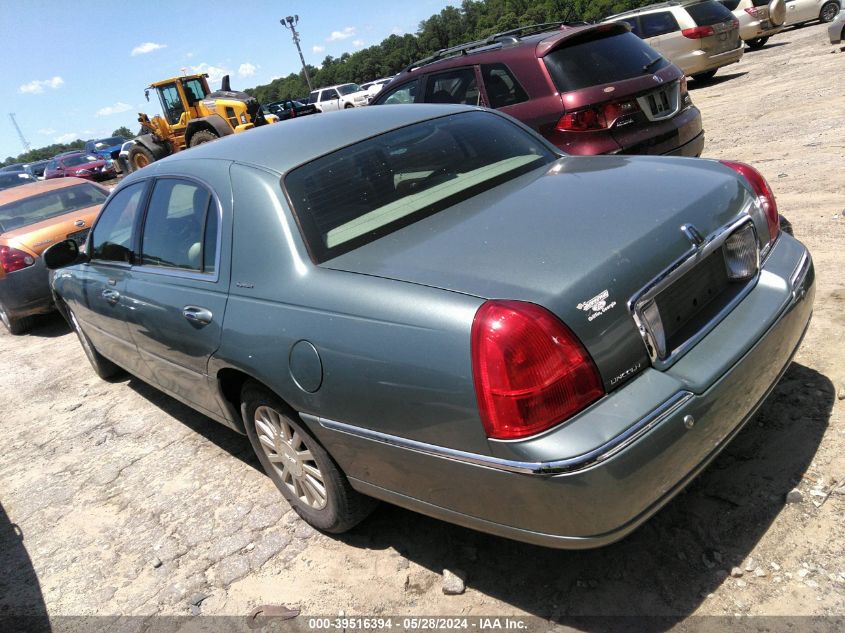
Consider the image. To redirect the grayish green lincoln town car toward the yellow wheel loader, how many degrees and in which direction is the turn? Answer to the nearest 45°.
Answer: approximately 45° to its right

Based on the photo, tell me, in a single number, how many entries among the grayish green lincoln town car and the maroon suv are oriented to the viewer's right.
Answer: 0

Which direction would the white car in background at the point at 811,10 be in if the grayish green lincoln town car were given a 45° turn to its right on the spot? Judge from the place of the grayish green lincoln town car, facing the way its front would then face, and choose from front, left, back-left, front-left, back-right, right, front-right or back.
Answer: front-right

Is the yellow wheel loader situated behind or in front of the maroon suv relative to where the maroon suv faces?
in front

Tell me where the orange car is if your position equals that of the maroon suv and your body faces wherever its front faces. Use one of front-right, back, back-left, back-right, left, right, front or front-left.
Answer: front-left

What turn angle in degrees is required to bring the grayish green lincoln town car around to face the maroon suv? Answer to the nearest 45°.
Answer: approximately 90° to its right

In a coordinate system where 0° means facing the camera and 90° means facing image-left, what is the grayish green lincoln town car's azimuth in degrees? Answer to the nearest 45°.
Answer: approximately 135°

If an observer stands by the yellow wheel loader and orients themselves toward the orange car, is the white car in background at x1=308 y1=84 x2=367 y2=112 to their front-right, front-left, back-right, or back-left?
back-left

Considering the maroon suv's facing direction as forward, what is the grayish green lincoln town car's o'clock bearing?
The grayish green lincoln town car is roughly at 8 o'clock from the maroon suv.

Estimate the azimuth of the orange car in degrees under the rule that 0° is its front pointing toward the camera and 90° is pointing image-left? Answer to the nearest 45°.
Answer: approximately 135°

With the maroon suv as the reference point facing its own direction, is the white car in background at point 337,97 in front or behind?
in front

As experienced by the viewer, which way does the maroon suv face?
facing away from the viewer and to the left of the viewer

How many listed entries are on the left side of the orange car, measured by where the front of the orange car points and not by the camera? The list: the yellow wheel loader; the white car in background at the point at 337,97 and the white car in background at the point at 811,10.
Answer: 0

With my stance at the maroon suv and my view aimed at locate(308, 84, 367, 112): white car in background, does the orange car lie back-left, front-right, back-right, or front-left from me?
front-left

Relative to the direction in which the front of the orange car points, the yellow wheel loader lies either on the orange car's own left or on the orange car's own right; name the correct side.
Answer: on the orange car's own right

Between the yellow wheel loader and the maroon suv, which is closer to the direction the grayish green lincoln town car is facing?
the yellow wheel loader

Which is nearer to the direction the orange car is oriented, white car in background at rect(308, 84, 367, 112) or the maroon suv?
the white car in background
